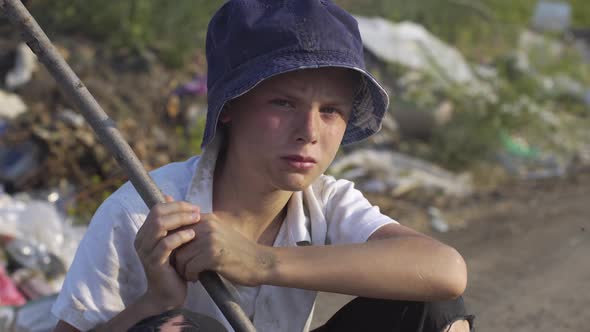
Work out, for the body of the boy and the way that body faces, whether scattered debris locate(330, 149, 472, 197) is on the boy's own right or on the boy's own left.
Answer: on the boy's own left

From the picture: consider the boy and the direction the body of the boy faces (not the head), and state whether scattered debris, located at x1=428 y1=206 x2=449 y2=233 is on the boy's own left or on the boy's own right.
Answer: on the boy's own left

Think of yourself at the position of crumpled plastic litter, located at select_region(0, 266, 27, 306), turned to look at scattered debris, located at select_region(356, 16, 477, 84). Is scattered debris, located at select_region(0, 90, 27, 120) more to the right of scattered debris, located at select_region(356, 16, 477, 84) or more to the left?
left

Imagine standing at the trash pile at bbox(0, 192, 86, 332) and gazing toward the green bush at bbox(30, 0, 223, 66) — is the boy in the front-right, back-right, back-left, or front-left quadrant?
back-right

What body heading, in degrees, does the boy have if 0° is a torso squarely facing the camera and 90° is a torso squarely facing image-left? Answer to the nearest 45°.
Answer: approximately 315°

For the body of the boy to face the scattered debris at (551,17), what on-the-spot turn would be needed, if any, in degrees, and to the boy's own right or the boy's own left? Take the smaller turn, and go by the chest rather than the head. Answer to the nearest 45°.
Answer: approximately 90° to the boy's own left
